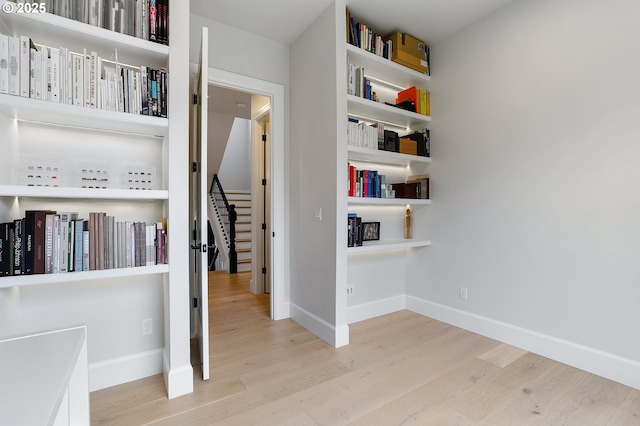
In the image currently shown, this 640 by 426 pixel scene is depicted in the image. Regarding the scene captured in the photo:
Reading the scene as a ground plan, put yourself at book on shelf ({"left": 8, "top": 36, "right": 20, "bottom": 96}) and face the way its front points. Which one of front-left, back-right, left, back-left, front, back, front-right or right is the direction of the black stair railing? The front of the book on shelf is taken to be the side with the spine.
back-left

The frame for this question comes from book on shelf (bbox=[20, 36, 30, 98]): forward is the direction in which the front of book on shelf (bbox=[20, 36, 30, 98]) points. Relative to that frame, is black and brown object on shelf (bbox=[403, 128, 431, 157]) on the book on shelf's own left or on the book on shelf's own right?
on the book on shelf's own left

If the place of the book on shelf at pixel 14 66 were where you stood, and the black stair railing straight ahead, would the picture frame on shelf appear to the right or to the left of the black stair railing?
right

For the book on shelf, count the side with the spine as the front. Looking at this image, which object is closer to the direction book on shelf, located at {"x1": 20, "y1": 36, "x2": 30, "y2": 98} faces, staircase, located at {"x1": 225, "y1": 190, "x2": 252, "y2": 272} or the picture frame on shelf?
the picture frame on shelf

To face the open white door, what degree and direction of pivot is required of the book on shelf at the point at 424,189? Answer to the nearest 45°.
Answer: approximately 90° to its right

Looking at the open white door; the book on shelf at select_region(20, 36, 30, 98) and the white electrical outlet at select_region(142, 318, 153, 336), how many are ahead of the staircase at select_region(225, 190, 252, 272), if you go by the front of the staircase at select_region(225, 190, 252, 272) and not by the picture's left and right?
3

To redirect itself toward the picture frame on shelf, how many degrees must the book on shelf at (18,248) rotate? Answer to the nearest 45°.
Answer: approximately 90° to its left
